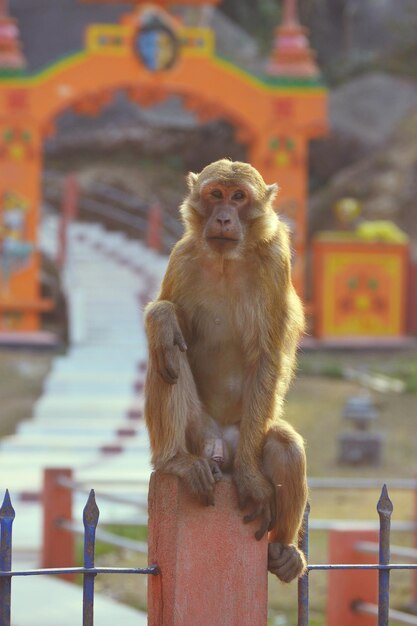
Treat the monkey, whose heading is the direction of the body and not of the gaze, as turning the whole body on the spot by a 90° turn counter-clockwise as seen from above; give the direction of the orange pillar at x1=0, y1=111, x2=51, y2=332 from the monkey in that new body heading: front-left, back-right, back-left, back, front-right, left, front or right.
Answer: left

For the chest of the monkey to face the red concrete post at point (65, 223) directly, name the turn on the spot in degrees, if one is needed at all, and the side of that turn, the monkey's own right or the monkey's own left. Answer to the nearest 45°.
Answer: approximately 180°

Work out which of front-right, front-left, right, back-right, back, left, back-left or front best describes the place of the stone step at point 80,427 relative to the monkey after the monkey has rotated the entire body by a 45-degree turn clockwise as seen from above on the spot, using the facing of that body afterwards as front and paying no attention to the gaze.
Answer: back-right

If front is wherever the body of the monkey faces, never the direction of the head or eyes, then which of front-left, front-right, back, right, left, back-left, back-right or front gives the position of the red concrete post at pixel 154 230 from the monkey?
back

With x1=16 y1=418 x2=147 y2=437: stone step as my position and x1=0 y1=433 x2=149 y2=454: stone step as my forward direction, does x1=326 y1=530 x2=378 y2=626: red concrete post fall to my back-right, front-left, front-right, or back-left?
front-left

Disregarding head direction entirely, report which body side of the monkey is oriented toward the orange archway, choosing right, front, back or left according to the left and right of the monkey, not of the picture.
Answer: back

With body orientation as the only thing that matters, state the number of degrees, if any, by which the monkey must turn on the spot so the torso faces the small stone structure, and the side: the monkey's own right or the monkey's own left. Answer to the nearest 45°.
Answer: approximately 180°

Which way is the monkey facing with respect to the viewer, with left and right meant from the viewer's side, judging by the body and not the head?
facing the viewer

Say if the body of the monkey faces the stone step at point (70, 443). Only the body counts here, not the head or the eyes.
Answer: no

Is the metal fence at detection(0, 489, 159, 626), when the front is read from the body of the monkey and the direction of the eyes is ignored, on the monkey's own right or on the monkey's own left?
on the monkey's own right

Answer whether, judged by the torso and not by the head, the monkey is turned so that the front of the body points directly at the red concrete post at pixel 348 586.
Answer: no
